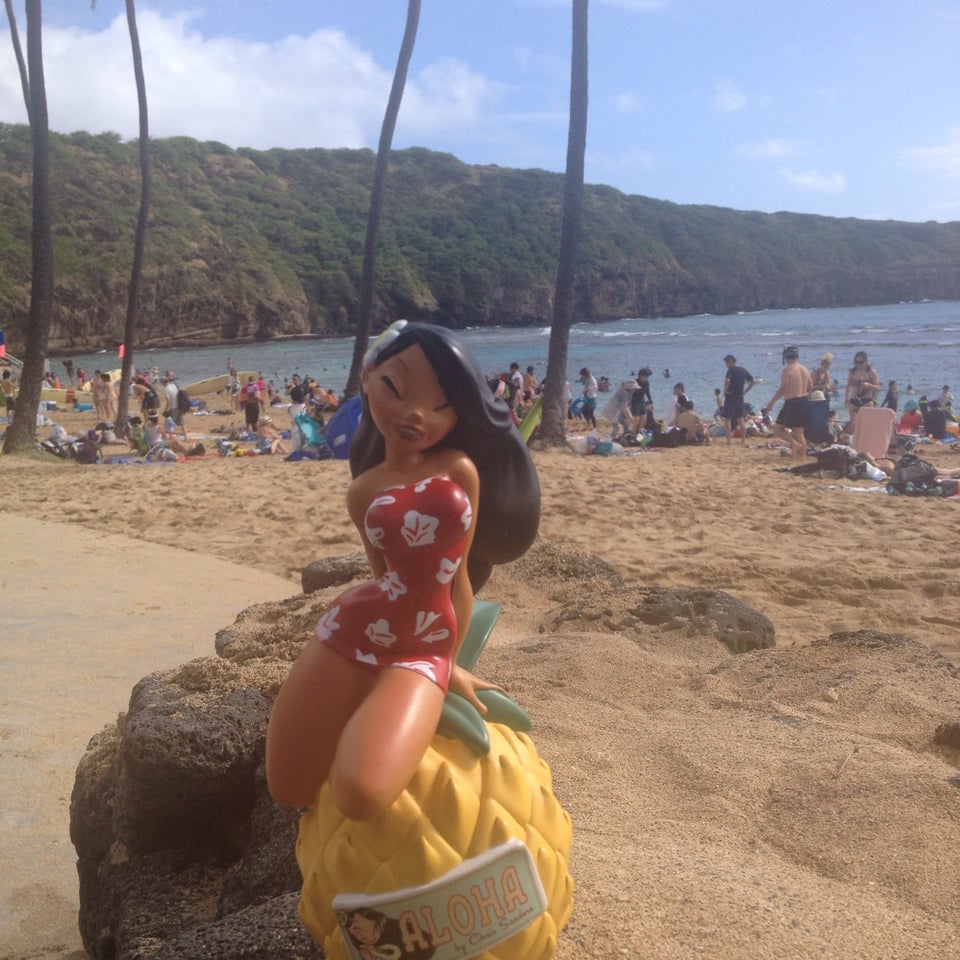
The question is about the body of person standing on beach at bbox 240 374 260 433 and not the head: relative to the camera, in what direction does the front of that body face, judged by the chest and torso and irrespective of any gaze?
away from the camera

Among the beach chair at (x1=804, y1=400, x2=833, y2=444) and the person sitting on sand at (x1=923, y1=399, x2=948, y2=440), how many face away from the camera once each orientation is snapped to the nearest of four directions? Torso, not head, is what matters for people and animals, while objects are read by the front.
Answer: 2

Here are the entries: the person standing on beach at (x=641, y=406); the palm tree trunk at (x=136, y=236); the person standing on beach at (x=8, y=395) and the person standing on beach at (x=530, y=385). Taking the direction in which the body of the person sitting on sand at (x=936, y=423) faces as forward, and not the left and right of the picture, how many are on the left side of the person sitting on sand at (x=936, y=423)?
4

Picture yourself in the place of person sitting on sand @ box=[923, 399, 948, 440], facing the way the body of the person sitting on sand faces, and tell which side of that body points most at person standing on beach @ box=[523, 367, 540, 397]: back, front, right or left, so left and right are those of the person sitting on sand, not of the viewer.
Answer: left

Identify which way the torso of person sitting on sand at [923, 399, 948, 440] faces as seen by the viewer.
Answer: away from the camera

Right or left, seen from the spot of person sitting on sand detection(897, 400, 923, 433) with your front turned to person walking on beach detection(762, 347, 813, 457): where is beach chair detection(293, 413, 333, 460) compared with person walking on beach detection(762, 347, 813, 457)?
right

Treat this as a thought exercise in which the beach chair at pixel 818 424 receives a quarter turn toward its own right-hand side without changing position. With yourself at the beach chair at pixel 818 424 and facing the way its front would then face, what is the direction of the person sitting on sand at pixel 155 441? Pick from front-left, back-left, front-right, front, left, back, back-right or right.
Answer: back

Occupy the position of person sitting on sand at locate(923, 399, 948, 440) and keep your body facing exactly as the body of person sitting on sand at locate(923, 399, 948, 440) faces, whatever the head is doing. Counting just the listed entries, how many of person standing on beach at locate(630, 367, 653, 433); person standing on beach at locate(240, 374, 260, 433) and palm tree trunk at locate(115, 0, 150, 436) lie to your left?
3

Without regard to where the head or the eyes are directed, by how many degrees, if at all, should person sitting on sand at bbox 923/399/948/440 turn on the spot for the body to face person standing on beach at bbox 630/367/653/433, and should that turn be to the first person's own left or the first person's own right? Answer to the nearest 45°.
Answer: approximately 90° to the first person's own left

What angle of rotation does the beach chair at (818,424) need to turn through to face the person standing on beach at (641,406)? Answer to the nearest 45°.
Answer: approximately 45° to its left

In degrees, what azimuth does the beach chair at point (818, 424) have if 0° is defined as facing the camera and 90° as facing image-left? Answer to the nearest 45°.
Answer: approximately 180°

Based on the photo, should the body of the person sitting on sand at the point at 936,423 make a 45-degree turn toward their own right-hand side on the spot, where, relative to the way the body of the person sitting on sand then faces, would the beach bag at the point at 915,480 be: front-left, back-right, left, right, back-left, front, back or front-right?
back-right

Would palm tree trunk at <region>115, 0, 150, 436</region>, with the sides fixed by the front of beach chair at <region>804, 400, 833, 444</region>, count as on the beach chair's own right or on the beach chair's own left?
on the beach chair's own left
